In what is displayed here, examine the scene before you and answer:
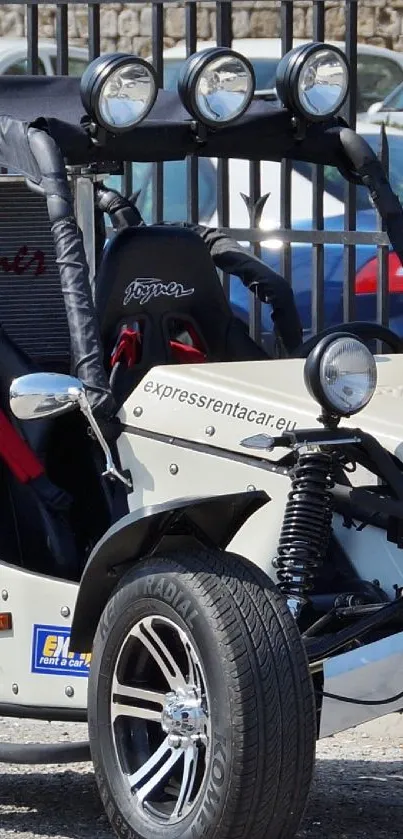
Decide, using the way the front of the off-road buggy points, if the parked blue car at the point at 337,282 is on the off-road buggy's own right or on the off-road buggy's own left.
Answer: on the off-road buggy's own left

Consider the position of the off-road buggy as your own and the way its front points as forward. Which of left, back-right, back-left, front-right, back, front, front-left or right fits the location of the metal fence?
back-left

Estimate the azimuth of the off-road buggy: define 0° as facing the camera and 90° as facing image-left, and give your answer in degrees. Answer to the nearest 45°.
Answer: approximately 315°
